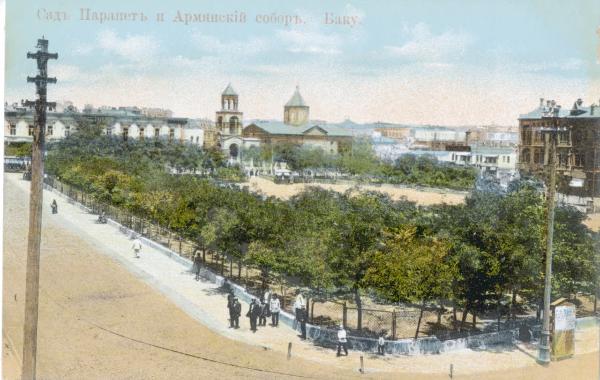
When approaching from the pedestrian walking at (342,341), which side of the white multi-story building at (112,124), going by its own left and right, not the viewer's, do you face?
front

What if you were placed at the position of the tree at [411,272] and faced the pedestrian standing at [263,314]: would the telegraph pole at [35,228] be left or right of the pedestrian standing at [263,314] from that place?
left

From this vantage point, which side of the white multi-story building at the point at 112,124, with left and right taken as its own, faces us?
front

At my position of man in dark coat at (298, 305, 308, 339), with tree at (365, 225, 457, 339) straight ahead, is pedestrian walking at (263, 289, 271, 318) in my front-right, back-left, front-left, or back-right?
back-left

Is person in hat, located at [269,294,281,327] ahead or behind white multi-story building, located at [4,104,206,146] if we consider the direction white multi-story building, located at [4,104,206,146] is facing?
ahead

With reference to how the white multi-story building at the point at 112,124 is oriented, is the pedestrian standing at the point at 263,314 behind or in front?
in front

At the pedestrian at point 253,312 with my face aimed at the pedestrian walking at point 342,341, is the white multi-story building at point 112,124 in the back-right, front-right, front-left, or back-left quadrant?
back-left

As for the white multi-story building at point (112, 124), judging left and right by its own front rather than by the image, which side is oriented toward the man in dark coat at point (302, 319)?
front
